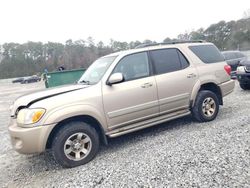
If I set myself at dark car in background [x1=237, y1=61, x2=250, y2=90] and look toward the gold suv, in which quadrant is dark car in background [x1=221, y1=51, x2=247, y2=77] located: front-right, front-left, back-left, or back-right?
back-right

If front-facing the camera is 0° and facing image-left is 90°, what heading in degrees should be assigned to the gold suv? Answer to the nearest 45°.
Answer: approximately 45°

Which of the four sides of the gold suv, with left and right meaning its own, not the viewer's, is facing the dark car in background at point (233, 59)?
back

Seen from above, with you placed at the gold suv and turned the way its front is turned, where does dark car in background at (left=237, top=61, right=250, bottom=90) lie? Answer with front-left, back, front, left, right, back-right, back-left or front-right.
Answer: back
